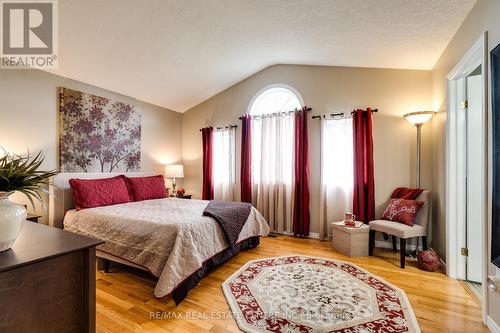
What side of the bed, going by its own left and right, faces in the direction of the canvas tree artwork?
back

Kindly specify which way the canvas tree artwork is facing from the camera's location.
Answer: facing the viewer and to the right of the viewer

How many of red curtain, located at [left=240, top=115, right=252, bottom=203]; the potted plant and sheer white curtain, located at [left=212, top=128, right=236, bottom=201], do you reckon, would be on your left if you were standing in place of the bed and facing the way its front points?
2

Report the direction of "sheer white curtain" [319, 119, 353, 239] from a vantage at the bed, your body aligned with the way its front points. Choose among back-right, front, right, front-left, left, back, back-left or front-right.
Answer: front-left

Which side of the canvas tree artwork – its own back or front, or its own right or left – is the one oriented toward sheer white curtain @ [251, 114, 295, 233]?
front

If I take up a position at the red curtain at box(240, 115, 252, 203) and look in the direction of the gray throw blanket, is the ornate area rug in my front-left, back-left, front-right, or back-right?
front-left

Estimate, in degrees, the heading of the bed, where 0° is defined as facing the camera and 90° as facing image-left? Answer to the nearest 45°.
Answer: approximately 315°

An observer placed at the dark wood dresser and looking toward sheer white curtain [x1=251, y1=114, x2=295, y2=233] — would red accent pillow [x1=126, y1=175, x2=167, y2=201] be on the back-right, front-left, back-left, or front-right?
front-left

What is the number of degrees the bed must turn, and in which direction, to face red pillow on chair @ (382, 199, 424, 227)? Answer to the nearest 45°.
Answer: approximately 45° to its left

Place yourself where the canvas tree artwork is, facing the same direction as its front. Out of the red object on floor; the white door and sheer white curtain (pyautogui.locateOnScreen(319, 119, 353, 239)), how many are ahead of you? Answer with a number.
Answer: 3

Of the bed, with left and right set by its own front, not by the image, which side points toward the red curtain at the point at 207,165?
left

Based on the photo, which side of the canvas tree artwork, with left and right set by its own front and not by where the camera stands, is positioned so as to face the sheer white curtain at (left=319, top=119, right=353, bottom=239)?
front

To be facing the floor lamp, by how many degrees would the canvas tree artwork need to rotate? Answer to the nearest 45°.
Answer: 0° — it already faces it

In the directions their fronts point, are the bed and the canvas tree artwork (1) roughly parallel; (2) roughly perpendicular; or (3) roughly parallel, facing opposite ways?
roughly parallel

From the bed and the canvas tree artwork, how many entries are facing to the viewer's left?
0
